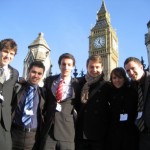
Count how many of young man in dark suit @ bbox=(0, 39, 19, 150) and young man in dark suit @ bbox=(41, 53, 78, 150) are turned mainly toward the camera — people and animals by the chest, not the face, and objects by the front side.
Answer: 2

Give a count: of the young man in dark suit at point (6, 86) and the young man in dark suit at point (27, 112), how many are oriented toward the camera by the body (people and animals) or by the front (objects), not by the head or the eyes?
2

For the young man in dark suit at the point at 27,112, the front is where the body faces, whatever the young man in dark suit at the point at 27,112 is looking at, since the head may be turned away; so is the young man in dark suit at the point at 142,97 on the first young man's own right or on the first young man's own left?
on the first young man's own left

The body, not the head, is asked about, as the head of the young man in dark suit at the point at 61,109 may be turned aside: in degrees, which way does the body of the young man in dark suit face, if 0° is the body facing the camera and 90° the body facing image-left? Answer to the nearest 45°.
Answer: approximately 0°

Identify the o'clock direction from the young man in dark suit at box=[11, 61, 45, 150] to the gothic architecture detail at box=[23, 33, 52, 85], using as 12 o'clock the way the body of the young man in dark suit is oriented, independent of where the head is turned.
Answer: The gothic architecture detail is roughly at 6 o'clock from the young man in dark suit.

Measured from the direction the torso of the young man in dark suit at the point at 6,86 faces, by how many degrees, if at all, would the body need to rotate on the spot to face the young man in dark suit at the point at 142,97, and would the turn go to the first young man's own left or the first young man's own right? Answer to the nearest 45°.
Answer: approximately 90° to the first young man's own left

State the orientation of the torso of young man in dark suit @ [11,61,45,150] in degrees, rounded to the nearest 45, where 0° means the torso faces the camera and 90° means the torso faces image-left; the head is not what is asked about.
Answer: approximately 0°

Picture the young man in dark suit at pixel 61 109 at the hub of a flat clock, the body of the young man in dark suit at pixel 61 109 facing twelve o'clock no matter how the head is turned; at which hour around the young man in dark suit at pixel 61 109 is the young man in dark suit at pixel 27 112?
the young man in dark suit at pixel 27 112 is roughly at 3 o'clock from the young man in dark suit at pixel 61 109.
